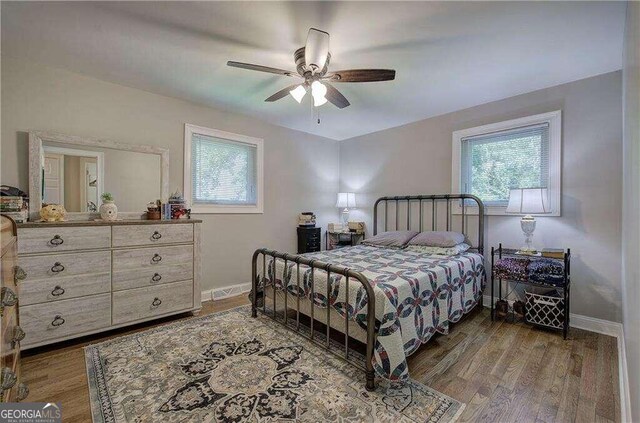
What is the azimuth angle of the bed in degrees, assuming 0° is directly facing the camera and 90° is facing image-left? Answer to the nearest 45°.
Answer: approximately 45°

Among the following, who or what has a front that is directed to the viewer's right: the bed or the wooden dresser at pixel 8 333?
the wooden dresser

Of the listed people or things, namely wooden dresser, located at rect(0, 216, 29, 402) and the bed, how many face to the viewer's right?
1

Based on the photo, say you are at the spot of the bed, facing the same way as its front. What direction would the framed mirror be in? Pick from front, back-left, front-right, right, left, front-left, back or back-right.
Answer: front-right

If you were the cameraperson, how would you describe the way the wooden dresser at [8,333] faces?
facing to the right of the viewer

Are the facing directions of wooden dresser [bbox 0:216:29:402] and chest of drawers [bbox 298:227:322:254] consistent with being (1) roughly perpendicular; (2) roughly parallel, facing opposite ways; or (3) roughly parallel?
roughly perpendicular

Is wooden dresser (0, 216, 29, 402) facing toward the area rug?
yes

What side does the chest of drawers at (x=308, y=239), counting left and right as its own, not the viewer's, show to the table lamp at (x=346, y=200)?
left

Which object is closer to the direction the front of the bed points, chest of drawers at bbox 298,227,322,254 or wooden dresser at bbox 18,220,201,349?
the wooden dresser

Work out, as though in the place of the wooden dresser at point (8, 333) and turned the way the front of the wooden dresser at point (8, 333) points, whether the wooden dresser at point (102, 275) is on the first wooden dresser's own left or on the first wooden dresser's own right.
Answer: on the first wooden dresser's own left

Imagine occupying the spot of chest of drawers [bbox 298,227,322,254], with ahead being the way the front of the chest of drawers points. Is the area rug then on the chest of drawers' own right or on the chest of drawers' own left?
on the chest of drawers' own right
